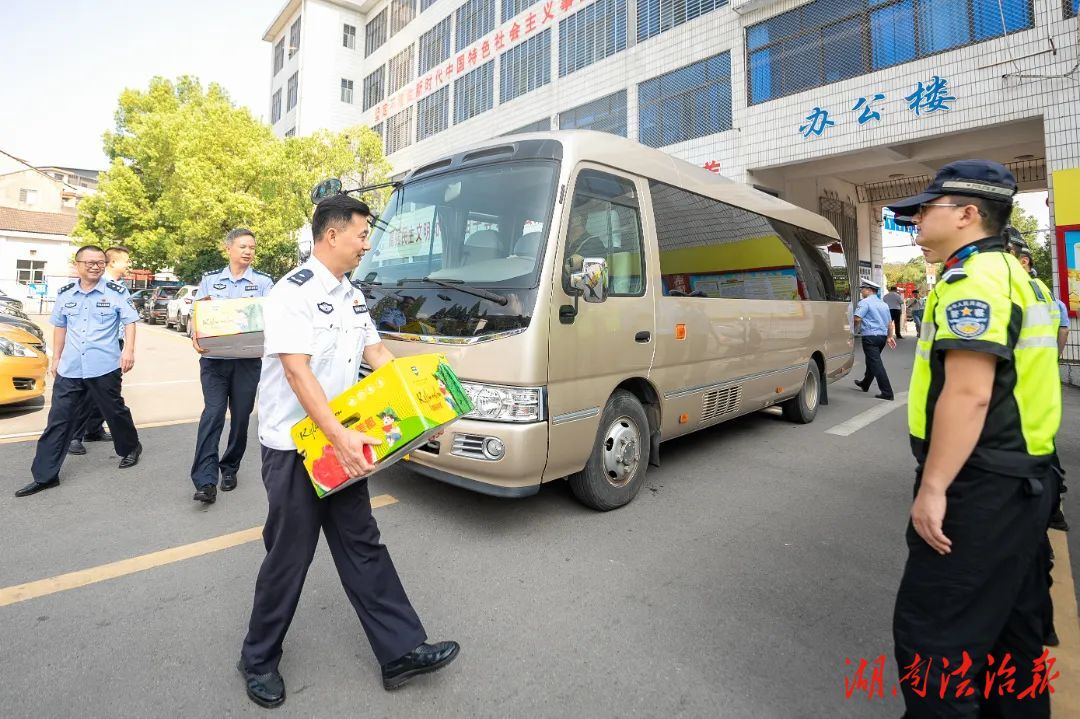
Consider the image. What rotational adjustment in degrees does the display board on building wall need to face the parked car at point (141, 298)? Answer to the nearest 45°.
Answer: approximately 45° to its right

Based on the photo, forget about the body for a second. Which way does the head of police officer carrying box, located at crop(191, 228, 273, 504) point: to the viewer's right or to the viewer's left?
to the viewer's right

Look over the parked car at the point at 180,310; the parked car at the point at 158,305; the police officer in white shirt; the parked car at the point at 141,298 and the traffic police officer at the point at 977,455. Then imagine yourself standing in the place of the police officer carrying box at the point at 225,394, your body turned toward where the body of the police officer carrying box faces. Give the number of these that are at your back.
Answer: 3

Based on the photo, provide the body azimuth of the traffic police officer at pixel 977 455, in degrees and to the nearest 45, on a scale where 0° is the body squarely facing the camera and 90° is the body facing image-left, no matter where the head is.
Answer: approximately 90°

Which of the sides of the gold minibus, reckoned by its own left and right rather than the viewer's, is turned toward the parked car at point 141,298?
right

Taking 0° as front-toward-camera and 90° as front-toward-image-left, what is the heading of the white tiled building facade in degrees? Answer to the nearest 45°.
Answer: approximately 45°

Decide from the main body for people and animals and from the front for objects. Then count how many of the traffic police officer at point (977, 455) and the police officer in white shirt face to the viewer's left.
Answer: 1

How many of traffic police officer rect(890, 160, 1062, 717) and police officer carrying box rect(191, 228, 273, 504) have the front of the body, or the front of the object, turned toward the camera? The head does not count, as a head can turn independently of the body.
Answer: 1
